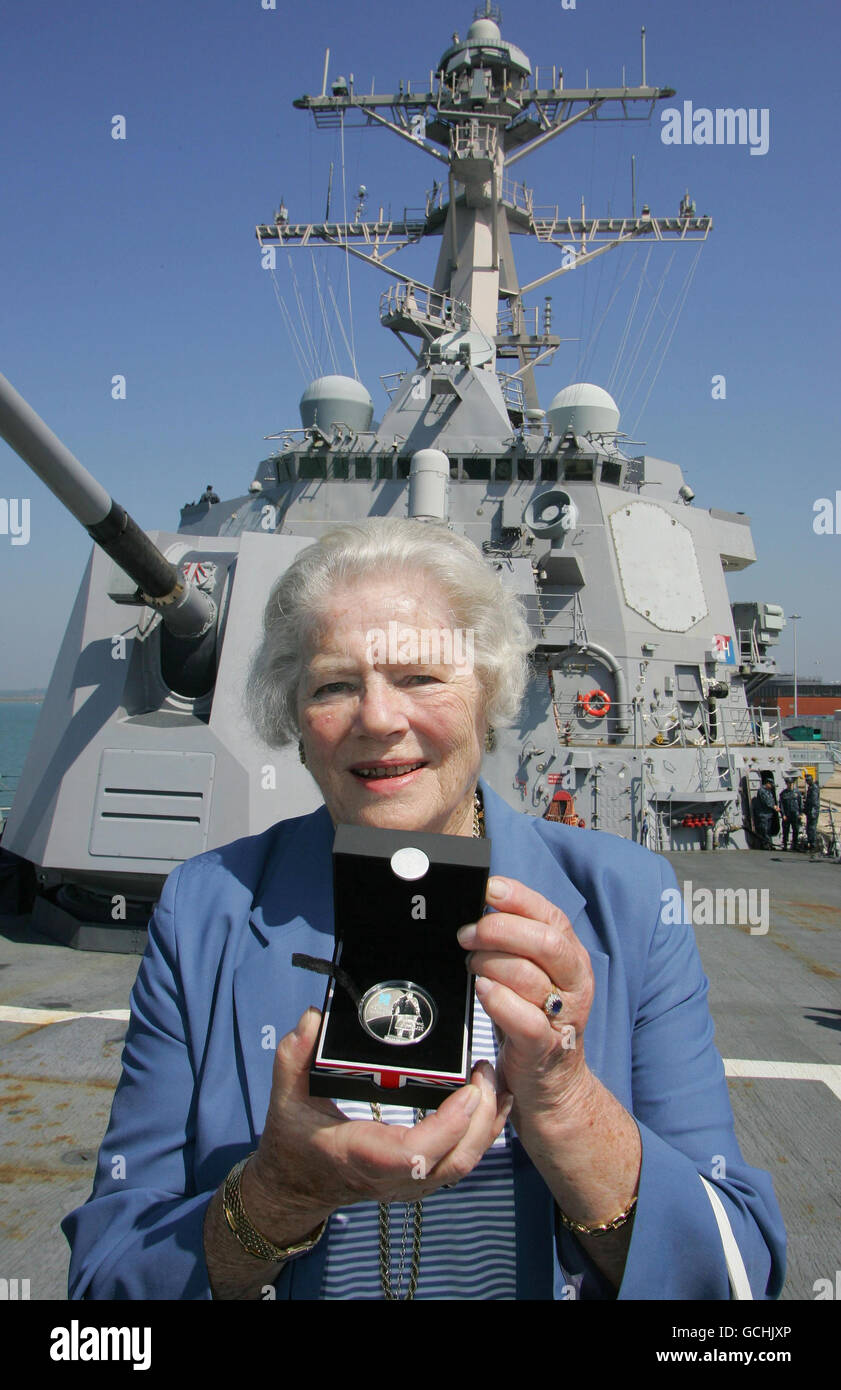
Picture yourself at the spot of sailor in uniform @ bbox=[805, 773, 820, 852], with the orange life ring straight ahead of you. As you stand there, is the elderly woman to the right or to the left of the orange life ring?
left

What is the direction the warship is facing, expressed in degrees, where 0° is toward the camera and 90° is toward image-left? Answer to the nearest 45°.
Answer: approximately 0°

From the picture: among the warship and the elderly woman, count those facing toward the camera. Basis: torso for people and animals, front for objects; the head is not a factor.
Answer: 2

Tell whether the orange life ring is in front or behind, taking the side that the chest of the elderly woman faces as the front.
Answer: behind

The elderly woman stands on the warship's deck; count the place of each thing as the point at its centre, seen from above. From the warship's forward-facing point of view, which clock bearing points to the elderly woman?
The elderly woman is roughly at 12 o'clock from the warship.
